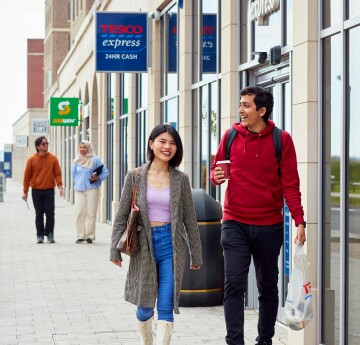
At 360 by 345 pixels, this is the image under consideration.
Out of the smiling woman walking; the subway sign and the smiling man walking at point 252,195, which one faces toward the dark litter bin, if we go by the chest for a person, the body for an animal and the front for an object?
the subway sign

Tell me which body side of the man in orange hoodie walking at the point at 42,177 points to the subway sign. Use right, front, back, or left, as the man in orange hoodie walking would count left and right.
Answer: back

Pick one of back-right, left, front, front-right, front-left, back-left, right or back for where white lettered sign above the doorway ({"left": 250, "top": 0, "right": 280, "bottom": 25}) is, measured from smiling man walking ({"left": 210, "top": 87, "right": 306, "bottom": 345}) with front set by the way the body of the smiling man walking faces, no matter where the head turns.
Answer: back

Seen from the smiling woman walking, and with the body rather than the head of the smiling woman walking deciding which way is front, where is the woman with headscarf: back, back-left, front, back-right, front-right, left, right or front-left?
back

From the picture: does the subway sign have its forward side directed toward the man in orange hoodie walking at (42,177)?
yes
